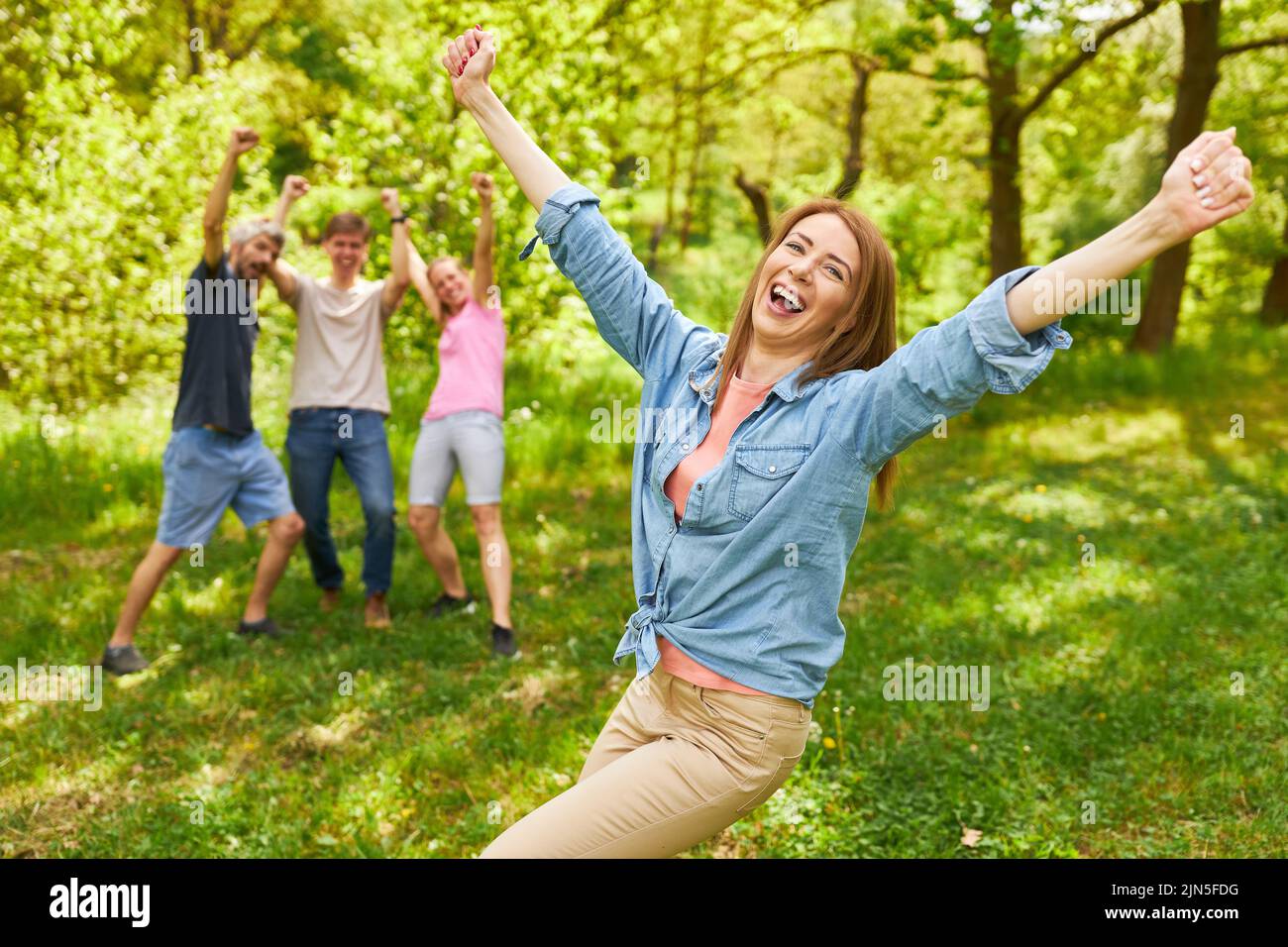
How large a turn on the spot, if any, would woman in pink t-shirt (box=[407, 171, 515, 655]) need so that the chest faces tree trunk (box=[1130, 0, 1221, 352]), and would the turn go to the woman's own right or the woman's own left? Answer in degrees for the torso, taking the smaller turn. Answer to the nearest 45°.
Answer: approximately 135° to the woman's own left

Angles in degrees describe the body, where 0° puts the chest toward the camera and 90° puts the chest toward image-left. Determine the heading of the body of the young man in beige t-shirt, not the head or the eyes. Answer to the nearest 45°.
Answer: approximately 0°

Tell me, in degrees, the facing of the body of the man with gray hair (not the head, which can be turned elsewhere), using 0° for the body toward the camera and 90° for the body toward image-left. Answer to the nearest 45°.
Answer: approximately 315°

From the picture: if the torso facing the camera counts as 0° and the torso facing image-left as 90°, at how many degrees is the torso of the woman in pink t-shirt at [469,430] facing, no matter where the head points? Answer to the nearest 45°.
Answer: approximately 0°

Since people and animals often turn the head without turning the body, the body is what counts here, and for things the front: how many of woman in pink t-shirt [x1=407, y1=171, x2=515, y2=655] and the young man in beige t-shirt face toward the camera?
2
